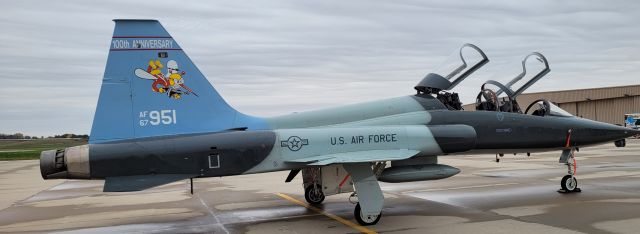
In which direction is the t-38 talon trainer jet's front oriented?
to the viewer's right
